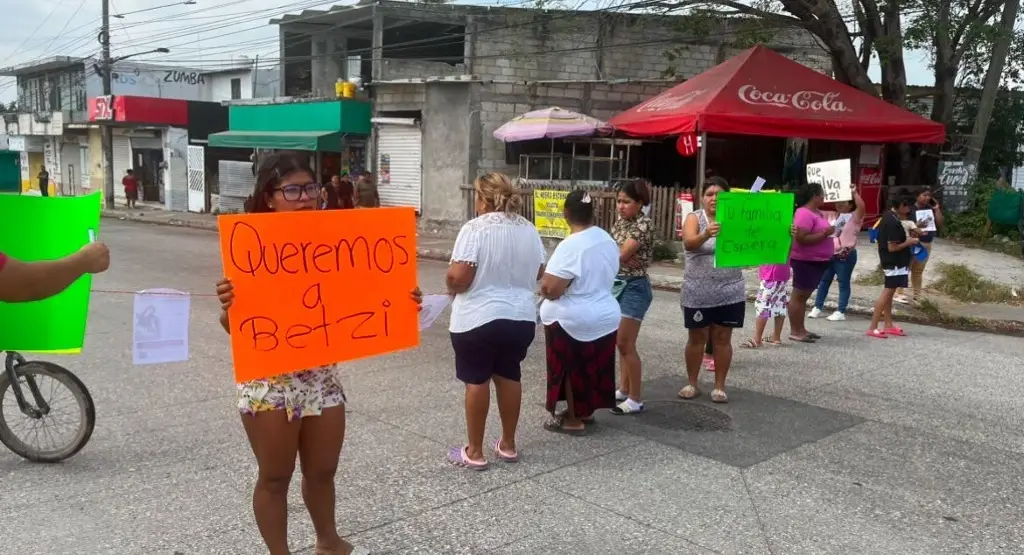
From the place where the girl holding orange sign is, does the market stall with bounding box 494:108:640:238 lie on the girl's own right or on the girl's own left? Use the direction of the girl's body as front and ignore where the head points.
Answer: on the girl's own left

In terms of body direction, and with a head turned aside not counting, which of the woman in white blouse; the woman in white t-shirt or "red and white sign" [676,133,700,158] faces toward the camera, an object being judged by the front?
the red and white sign

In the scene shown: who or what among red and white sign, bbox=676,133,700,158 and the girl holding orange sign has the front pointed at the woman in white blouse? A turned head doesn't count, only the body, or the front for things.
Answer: the red and white sign

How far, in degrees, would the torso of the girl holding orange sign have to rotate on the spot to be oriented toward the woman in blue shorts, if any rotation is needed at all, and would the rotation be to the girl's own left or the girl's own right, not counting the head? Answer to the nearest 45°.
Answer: approximately 90° to the girl's own left

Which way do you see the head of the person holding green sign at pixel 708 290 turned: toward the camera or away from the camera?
toward the camera

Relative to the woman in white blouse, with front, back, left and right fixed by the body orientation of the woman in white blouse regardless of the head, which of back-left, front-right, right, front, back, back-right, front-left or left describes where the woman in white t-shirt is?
right

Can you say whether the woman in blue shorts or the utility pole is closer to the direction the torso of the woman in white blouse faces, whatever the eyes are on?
the utility pole

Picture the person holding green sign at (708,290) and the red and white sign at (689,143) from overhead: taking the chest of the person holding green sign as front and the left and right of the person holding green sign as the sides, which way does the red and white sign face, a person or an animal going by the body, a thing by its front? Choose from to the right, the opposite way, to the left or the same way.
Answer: the same way

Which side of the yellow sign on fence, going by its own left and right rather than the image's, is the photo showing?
front

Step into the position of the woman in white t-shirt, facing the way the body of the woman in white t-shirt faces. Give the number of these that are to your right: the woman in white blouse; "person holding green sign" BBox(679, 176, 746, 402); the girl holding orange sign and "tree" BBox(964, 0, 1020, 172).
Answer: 2

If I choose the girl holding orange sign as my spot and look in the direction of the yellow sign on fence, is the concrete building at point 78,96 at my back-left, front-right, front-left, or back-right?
front-left

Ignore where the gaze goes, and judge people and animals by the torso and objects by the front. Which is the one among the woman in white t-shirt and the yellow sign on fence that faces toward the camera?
the yellow sign on fence

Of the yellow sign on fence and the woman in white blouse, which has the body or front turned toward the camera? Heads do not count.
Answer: the yellow sign on fence

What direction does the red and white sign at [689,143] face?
toward the camera

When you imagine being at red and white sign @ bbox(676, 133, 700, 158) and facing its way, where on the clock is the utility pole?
The utility pole is roughly at 4 o'clock from the red and white sign.

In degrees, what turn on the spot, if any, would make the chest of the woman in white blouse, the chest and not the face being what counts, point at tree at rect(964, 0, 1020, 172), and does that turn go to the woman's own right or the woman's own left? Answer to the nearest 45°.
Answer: approximately 90° to the woman's own right

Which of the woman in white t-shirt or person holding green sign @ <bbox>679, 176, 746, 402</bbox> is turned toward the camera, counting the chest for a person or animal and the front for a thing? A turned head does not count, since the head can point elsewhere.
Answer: the person holding green sign

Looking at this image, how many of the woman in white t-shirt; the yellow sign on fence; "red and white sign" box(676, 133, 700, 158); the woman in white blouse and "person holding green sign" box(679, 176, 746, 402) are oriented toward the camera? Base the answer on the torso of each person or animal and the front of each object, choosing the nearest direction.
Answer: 3

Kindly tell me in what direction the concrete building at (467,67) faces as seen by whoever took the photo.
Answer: facing the viewer and to the left of the viewer

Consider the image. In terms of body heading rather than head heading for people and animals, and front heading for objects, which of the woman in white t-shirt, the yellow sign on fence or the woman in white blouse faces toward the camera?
the yellow sign on fence

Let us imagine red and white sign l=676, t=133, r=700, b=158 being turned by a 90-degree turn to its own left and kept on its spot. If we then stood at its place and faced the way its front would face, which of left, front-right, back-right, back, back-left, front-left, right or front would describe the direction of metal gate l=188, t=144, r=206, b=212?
back-left

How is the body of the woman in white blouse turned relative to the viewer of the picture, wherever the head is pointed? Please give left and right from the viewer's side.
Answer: facing away from the viewer and to the left of the viewer
